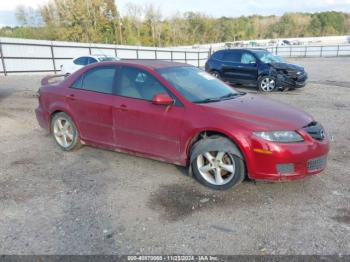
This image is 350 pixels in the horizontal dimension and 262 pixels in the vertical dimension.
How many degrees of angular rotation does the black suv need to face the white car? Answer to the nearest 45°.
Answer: approximately 135° to its right

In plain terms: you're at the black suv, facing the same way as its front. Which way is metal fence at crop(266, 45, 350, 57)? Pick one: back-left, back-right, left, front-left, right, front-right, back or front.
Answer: back-left

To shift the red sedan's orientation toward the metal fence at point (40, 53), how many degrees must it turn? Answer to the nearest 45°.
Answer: approximately 180°

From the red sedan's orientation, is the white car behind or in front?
behind

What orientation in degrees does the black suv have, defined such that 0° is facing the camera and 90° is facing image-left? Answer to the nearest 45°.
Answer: approximately 315°

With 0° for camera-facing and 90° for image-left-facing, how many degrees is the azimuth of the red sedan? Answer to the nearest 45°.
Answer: approximately 315°
